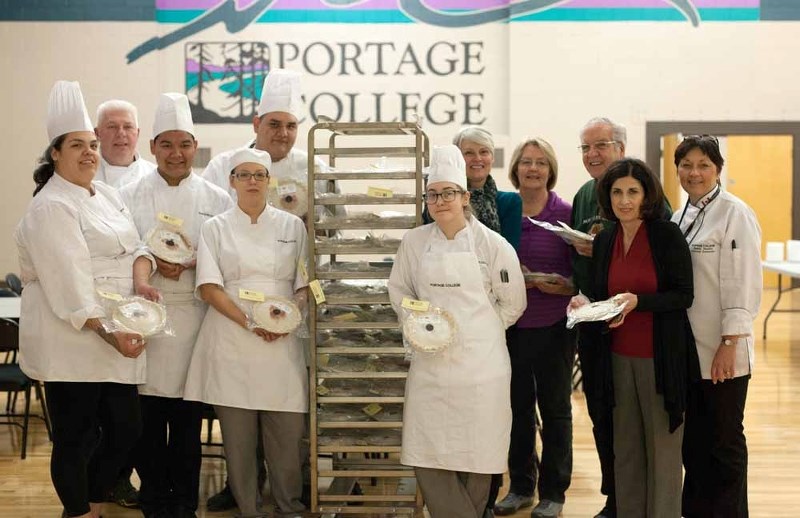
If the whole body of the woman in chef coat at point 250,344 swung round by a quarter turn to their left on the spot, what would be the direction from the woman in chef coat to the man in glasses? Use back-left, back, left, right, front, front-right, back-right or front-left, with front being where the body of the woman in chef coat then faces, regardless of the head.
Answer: front

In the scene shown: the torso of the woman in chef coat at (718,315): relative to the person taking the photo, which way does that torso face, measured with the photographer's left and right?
facing the viewer and to the left of the viewer

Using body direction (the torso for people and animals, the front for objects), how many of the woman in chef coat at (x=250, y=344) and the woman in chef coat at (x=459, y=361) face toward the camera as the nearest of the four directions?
2

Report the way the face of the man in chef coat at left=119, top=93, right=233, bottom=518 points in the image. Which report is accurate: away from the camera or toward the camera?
toward the camera

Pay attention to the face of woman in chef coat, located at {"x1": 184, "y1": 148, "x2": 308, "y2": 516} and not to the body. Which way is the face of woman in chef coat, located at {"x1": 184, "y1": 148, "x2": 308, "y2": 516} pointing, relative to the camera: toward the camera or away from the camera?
toward the camera

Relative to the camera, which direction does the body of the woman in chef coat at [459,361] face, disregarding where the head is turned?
toward the camera

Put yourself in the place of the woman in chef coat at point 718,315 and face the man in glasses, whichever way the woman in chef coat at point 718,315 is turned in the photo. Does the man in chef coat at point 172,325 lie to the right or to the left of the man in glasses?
left

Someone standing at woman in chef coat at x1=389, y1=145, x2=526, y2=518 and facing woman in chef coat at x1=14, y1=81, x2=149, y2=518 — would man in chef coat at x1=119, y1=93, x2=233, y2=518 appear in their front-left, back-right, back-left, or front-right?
front-right

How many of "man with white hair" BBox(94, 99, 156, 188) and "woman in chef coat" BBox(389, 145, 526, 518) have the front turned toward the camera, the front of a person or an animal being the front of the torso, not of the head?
2

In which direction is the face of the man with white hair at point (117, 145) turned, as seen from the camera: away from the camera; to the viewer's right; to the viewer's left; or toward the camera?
toward the camera

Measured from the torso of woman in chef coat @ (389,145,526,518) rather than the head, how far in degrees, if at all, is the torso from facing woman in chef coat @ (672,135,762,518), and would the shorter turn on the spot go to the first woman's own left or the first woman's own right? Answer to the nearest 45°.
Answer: approximately 90° to the first woman's own left

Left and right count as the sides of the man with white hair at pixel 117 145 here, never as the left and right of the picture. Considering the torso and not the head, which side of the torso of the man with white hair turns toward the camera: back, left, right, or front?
front

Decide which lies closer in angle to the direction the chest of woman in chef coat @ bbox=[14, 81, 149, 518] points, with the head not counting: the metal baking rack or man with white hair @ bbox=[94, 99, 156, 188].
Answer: the metal baking rack

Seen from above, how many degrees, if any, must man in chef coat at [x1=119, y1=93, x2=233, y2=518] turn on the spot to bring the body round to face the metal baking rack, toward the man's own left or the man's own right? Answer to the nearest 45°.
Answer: approximately 90° to the man's own left

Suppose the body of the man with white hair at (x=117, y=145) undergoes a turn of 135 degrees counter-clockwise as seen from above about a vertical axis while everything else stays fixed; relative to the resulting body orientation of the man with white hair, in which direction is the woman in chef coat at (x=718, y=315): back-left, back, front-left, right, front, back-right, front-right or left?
right

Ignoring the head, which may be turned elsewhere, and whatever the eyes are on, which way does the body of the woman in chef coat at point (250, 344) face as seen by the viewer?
toward the camera

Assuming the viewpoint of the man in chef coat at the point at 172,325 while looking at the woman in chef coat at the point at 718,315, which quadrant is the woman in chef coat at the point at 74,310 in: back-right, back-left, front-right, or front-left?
back-right

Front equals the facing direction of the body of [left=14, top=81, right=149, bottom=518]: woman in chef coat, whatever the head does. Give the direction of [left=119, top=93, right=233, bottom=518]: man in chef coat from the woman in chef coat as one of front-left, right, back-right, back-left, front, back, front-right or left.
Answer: left
